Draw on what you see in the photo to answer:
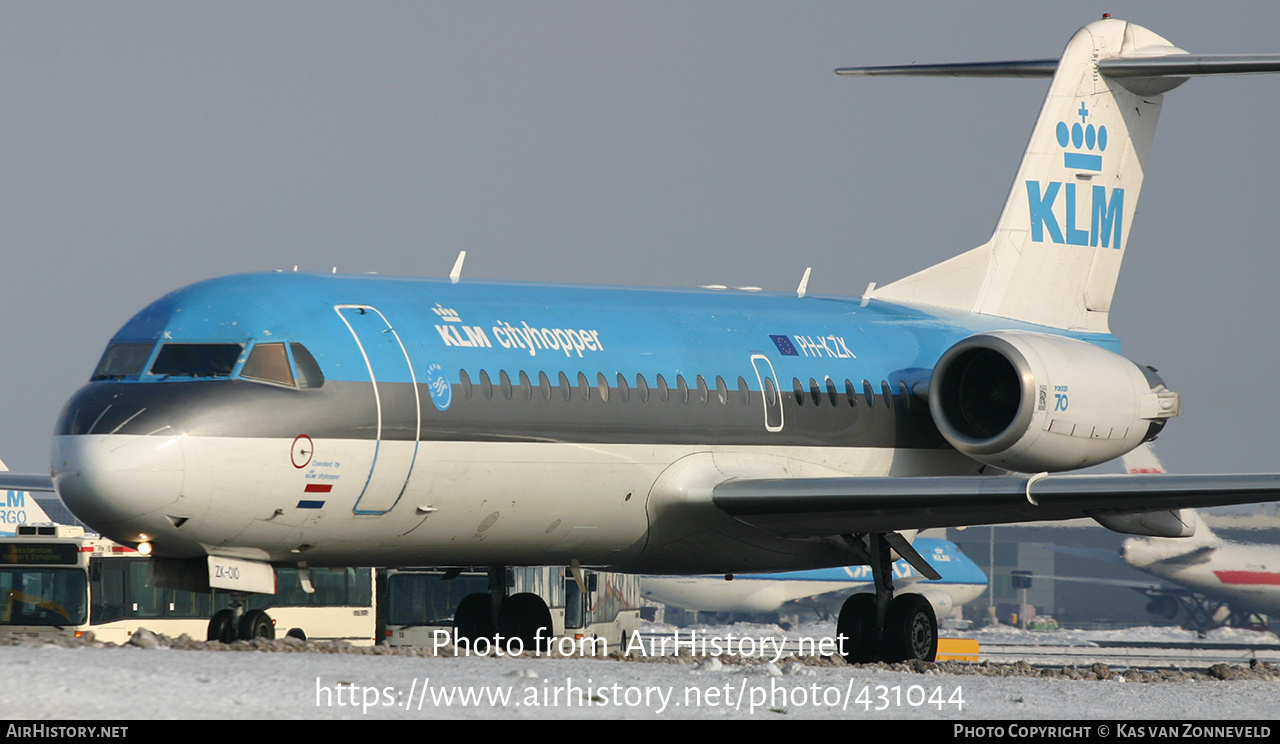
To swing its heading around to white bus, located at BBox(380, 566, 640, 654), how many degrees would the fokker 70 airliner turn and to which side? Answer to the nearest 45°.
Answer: approximately 135° to its right

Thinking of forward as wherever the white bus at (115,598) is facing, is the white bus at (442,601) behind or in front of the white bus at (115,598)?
behind

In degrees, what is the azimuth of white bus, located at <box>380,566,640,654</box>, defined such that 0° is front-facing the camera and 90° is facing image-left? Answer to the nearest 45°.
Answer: approximately 45°

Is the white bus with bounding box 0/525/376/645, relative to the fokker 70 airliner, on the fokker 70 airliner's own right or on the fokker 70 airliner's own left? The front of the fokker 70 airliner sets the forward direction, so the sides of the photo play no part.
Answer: on the fokker 70 airliner's own right

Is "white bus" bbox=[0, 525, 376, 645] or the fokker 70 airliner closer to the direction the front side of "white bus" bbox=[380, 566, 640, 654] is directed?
the white bus

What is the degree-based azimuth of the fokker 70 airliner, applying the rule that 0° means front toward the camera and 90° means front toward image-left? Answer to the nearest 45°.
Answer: approximately 45°

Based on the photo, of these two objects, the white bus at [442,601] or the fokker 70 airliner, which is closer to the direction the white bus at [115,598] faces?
the fokker 70 airliner

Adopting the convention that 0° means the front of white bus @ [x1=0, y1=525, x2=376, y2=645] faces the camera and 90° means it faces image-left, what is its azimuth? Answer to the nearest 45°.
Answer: approximately 45°

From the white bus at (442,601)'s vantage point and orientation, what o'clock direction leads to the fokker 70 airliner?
The fokker 70 airliner is roughly at 10 o'clock from the white bus.
